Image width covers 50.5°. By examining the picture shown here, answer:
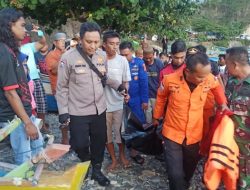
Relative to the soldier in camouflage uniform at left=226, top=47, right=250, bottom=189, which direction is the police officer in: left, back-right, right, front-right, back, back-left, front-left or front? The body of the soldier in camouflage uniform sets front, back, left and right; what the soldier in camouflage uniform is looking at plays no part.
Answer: front-right

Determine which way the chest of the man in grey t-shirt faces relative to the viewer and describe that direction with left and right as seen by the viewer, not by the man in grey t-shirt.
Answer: facing the viewer and to the right of the viewer

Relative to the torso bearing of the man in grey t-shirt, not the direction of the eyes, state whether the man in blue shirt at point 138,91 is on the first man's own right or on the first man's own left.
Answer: on the first man's own left

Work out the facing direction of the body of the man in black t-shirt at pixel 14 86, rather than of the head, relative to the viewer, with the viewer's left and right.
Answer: facing to the right of the viewer

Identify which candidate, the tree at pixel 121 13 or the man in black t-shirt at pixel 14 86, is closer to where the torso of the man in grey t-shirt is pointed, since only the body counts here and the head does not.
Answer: the man in black t-shirt

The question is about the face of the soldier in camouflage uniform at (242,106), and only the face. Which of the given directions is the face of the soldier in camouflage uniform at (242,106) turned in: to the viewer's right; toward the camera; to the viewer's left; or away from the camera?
to the viewer's left

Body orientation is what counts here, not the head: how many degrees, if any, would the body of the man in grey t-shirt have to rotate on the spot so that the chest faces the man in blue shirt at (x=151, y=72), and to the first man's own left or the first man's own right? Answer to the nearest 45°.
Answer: approximately 90° to the first man's own left

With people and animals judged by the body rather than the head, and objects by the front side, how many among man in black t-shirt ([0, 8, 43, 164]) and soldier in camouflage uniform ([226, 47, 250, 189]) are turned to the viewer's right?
1

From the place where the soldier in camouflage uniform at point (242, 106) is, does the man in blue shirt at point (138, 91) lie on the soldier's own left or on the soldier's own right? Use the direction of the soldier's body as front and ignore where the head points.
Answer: on the soldier's own right

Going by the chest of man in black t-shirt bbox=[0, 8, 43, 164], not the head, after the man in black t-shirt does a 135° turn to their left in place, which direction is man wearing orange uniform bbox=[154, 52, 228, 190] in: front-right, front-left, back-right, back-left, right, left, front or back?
back-right

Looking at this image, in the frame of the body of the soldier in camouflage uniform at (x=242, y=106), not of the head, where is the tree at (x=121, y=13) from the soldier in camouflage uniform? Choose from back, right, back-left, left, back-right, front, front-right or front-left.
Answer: right
